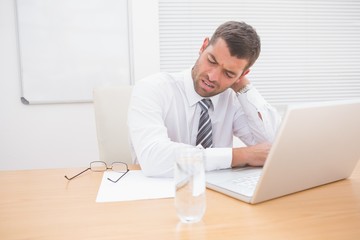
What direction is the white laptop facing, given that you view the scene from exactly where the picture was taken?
facing away from the viewer and to the left of the viewer

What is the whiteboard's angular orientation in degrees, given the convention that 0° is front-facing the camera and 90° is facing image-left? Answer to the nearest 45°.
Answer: approximately 0°

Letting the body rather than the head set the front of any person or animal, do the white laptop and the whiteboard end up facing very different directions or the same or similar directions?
very different directions

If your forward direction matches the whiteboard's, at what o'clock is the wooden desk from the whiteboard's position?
The wooden desk is roughly at 12 o'clock from the whiteboard.

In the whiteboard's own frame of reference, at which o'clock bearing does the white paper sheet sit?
The white paper sheet is roughly at 12 o'clock from the whiteboard.

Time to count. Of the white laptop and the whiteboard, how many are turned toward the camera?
1

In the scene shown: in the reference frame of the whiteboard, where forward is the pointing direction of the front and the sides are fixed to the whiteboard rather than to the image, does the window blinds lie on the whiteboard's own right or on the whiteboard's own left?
on the whiteboard's own left
